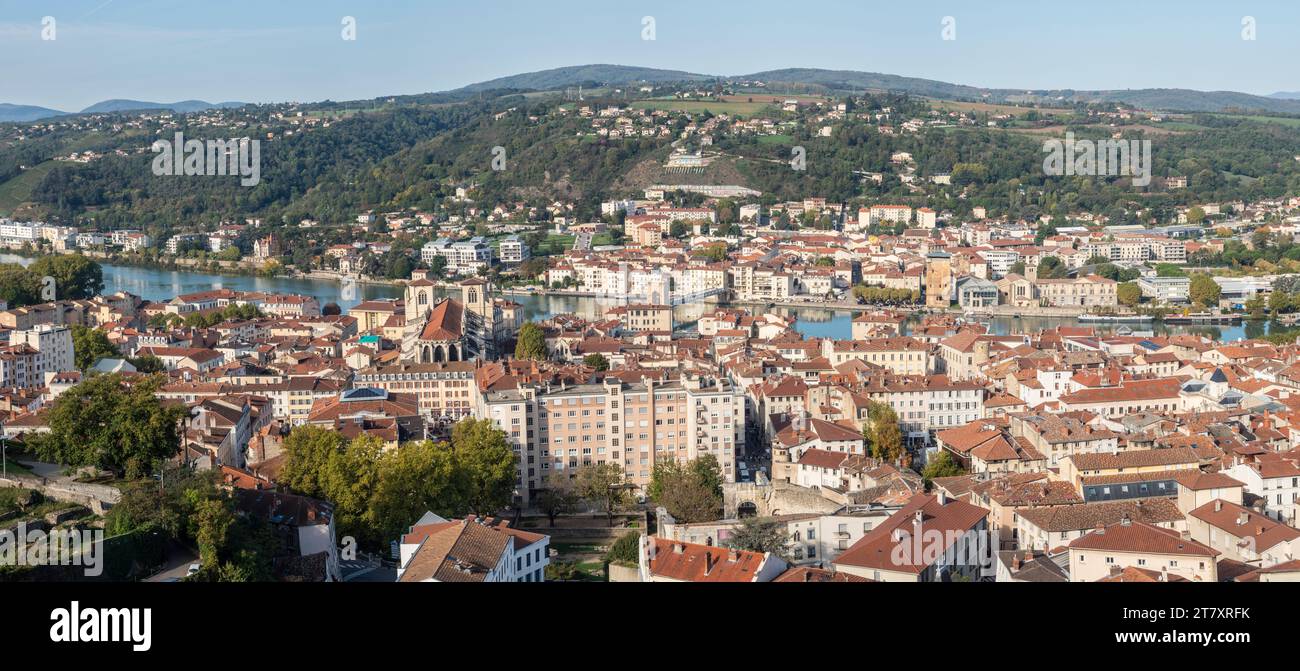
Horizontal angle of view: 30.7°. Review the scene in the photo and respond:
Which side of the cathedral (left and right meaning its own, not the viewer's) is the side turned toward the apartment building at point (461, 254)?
front

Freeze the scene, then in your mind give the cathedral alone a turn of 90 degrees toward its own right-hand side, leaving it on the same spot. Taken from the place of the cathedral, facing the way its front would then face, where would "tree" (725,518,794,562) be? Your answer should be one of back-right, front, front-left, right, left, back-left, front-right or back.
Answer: right

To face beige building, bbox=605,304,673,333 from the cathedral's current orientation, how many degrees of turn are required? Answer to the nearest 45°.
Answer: approximately 45° to its right

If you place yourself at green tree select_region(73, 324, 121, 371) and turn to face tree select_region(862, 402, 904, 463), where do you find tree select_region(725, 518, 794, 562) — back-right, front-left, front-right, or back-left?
front-right

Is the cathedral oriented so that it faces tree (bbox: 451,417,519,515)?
no

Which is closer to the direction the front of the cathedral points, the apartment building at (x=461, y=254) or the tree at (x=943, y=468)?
the apartment building

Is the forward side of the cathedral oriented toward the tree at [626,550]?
no

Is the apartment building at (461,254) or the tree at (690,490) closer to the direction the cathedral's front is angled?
the apartment building

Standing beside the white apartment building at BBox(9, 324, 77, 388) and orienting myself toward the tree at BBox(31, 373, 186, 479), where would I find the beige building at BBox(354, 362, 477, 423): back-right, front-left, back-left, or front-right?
front-left

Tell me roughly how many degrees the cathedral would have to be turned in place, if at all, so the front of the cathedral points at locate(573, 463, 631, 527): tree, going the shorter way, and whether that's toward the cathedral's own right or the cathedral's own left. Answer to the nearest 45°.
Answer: approximately 180°

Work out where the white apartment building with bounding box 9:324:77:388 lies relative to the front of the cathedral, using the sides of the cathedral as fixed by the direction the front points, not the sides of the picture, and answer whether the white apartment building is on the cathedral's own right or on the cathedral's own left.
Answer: on the cathedral's own left

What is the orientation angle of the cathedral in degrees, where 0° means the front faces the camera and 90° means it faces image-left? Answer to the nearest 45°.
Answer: approximately 180°

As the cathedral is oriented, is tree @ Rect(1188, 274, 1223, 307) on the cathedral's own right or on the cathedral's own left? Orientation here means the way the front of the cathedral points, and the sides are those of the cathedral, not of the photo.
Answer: on the cathedral's own right
